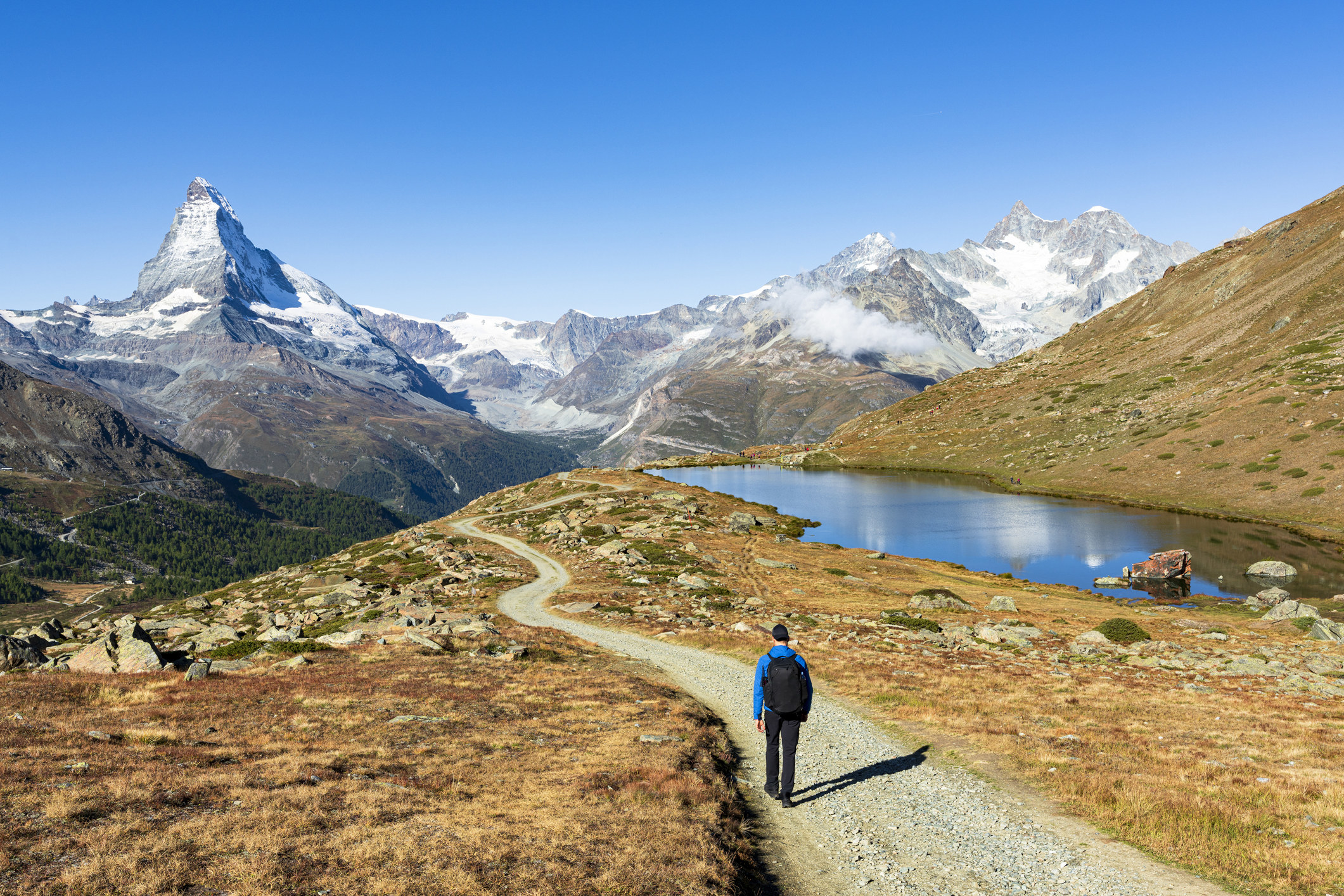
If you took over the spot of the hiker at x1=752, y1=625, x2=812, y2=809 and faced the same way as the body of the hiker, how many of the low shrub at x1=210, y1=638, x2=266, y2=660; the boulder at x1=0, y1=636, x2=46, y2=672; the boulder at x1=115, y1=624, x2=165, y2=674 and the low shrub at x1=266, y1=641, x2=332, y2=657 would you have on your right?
0

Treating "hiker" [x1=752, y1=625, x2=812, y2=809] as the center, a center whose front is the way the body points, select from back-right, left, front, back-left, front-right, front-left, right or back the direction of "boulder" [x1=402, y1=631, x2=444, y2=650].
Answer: front-left

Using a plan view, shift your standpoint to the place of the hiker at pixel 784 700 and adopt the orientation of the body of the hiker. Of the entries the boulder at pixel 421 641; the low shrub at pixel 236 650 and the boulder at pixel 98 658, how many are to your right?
0

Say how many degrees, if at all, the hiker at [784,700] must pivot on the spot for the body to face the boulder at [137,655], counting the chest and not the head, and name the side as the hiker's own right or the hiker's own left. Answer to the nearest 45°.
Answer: approximately 90° to the hiker's own left

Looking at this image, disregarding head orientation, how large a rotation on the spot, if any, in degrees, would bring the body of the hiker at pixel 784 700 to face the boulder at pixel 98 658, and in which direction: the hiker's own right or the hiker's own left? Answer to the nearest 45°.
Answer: approximately 90° to the hiker's own left

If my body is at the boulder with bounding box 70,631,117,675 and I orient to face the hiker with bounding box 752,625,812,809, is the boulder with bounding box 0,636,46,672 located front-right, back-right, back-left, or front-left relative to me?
back-right

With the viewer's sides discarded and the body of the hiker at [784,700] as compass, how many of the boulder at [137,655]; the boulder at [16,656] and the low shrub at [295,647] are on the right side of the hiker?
0

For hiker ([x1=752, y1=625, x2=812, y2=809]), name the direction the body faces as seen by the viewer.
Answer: away from the camera

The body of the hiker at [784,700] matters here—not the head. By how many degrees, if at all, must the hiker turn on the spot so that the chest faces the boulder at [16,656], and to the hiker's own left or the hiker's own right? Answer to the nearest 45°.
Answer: approximately 90° to the hiker's own left

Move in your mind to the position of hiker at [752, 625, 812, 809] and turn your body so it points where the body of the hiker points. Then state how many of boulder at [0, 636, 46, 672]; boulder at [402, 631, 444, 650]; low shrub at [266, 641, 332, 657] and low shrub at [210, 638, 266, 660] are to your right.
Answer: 0

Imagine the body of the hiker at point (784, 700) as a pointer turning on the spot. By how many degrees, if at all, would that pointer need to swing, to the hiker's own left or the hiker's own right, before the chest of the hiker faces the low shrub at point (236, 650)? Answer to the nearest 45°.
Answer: approximately 45° to the hiker's own left

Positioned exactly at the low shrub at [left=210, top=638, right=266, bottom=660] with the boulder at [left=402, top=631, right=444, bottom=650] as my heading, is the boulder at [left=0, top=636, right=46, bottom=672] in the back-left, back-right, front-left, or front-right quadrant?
back-right

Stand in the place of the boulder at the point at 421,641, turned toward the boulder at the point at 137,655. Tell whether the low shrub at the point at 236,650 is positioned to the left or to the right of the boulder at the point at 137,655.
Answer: right

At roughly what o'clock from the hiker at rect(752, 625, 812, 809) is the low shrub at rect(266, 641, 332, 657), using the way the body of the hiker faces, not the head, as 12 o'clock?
The low shrub is roughly at 10 o'clock from the hiker.

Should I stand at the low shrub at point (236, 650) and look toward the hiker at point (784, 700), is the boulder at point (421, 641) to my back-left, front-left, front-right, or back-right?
front-left
